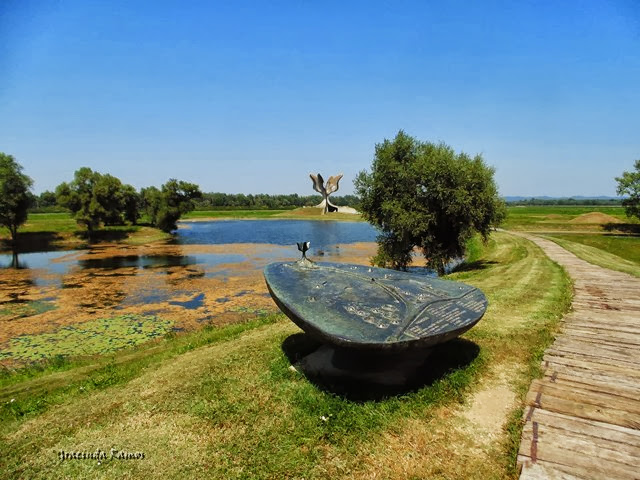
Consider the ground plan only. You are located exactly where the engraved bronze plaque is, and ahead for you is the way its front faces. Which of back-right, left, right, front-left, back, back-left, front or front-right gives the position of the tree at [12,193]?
back

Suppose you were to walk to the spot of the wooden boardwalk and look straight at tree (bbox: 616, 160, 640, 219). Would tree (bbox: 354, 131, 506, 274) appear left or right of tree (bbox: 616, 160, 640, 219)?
left

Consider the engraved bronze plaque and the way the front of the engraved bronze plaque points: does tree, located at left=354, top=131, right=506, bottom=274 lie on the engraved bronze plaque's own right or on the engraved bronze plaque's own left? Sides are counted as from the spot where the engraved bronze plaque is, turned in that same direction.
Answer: on the engraved bronze plaque's own left

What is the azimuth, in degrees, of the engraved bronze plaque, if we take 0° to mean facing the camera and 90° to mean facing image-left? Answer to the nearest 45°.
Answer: approximately 315°

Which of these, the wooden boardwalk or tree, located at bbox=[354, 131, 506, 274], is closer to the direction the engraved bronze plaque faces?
the wooden boardwalk

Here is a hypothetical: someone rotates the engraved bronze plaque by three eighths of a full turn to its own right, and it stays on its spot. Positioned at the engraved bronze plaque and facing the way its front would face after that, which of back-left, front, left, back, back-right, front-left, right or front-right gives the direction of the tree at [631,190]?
back-right
